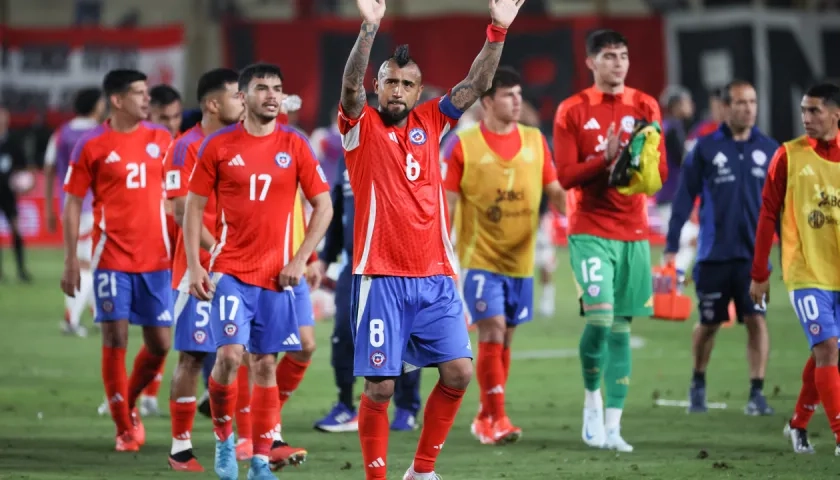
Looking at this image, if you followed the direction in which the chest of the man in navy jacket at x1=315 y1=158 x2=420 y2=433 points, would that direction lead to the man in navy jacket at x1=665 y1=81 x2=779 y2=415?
no

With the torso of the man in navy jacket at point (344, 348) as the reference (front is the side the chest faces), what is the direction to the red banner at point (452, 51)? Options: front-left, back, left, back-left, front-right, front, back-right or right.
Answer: back-right

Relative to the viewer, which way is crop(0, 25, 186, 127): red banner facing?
toward the camera

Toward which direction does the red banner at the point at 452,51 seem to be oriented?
toward the camera

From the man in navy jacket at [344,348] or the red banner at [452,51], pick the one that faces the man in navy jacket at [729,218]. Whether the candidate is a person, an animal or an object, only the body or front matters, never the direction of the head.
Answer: the red banner

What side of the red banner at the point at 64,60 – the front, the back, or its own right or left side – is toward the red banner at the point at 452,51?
left

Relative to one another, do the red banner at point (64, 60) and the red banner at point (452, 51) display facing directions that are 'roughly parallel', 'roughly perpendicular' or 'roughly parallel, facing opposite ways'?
roughly parallel

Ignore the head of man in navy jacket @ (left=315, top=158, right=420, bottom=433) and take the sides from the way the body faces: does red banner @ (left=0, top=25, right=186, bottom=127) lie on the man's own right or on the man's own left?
on the man's own right

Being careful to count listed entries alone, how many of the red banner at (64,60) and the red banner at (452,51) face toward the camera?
2

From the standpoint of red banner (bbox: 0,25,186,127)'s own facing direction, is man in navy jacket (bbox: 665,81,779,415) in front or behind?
in front

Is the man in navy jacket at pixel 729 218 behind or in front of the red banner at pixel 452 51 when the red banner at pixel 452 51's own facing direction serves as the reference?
in front

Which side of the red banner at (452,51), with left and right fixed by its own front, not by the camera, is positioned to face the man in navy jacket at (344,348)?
front

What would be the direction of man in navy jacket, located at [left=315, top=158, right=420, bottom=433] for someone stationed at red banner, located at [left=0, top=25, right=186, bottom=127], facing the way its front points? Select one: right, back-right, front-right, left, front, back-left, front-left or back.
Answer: front

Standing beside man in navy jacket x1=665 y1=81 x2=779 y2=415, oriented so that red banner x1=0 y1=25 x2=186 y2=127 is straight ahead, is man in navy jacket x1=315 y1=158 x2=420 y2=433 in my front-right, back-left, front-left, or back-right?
front-left
